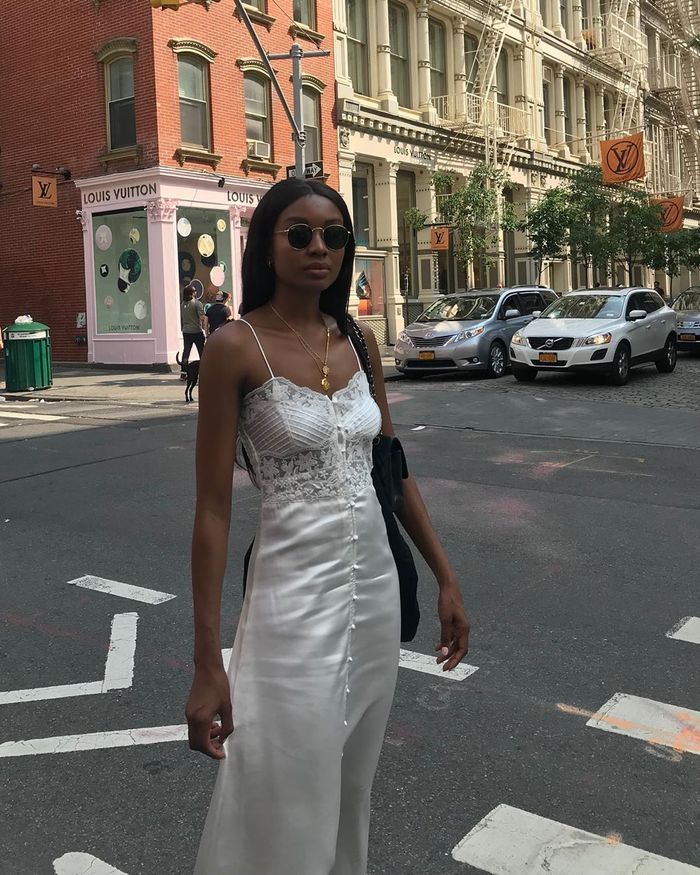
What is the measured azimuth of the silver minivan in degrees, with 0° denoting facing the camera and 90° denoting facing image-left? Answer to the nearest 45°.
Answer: approximately 45°

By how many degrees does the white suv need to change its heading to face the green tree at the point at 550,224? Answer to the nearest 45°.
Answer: approximately 135° to its right

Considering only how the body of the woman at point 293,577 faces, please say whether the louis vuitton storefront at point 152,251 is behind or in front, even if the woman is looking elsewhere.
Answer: behind

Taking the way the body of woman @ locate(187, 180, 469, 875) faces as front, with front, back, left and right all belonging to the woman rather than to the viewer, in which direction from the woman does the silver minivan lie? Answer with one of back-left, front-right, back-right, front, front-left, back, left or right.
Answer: back-left

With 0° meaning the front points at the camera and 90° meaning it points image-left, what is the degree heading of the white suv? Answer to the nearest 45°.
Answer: approximately 45°

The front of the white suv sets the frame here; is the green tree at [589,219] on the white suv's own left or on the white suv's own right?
on the white suv's own right

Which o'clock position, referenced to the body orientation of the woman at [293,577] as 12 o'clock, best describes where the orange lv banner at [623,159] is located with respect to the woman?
The orange lv banner is roughly at 8 o'clock from the woman.

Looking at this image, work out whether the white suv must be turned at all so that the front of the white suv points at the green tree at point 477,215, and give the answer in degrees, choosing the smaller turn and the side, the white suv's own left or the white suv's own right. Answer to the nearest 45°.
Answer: approximately 135° to the white suv's own right

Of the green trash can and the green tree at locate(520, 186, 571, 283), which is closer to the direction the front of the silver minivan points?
the green trash can
